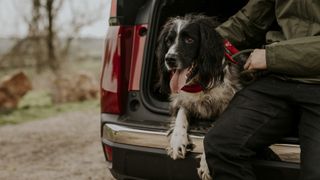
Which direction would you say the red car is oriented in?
away from the camera

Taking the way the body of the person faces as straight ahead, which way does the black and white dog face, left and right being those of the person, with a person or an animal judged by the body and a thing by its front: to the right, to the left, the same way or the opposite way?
the same way

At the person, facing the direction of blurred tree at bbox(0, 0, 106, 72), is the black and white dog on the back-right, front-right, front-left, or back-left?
front-left

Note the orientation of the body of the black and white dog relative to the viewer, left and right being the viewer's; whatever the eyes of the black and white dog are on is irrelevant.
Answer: facing the viewer and to the left of the viewer

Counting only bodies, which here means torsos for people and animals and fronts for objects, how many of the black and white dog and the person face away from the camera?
0

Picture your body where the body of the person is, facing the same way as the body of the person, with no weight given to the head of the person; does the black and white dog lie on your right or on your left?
on your right

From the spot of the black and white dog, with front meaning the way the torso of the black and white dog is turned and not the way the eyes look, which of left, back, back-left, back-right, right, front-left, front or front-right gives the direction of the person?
left
